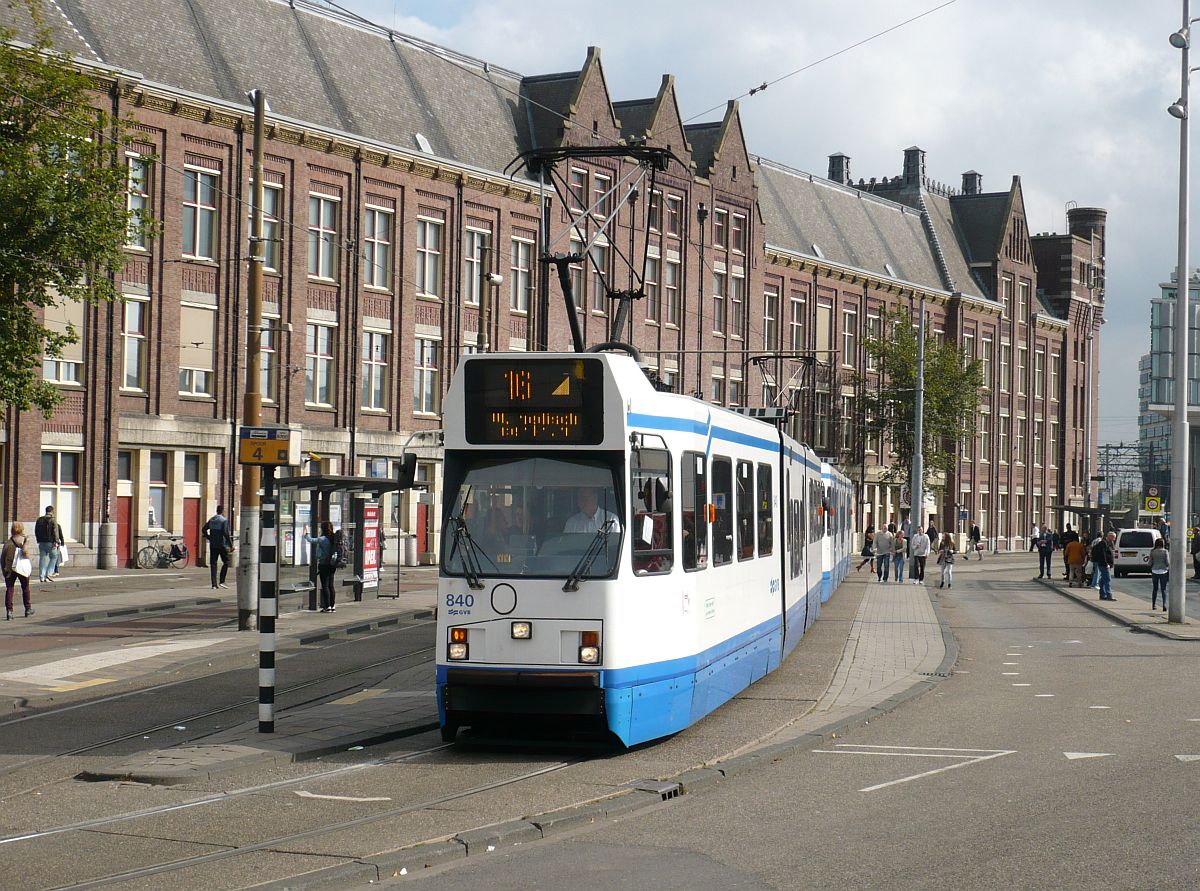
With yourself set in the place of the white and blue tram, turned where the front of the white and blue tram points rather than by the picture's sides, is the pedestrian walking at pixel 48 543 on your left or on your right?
on your right

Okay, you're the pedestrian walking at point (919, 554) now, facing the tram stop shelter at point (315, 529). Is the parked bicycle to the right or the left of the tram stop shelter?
right

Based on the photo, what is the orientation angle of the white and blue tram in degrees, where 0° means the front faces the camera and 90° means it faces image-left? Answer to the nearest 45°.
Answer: approximately 45°

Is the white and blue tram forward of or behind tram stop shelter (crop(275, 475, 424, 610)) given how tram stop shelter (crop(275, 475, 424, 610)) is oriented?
forward

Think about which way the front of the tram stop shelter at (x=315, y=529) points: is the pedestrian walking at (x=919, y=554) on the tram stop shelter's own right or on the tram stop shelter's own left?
on the tram stop shelter's own left

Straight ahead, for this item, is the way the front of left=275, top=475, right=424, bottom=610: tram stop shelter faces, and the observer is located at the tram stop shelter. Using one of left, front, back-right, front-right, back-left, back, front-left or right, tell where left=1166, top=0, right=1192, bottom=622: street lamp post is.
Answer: front-left
